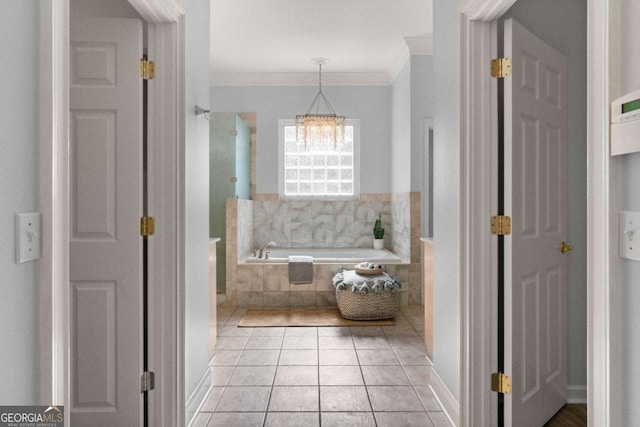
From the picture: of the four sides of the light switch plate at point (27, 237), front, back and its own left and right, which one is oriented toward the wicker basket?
left

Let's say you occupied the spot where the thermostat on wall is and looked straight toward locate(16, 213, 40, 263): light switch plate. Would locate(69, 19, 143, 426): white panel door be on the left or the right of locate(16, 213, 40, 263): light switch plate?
right

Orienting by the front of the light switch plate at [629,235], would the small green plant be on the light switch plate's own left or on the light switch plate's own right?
on the light switch plate's own right

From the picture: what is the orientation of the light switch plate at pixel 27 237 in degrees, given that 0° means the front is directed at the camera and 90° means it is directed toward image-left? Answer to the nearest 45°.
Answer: approximately 315°

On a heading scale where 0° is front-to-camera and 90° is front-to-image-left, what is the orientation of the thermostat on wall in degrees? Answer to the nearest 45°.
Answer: approximately 45°

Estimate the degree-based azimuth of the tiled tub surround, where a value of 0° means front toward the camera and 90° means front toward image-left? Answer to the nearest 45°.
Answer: approximately 0°

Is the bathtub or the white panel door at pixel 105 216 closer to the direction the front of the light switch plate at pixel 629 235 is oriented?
the white panel door

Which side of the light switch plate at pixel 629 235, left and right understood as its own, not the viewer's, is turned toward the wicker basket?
right

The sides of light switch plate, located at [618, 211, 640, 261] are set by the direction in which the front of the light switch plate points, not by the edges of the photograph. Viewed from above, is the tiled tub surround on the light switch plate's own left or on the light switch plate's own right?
on the light switch plate's own right

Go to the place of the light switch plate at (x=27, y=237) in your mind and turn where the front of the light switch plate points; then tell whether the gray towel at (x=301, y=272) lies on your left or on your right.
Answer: on your left
